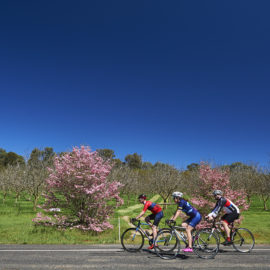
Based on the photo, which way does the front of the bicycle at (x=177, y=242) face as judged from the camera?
facing to the left of the viewer

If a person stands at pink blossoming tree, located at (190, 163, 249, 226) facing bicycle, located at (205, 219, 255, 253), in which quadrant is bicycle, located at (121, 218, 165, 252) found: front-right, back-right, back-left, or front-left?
front-right

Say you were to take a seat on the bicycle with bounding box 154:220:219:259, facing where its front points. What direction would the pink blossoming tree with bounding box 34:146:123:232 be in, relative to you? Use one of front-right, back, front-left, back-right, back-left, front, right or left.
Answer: front-right

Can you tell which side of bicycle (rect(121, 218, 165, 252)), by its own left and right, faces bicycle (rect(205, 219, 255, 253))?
back

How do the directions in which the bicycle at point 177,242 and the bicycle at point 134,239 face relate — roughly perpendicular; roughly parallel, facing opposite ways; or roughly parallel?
roughly parallel

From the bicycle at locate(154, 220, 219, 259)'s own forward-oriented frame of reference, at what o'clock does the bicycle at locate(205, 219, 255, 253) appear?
the bicycle at locate(205, 219, 255, 253) is roughly at 5 o'clock from the bicycle at locate(154, 220, 219, 259).

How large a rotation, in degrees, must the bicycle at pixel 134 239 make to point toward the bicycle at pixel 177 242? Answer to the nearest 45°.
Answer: approximately 135° to its left

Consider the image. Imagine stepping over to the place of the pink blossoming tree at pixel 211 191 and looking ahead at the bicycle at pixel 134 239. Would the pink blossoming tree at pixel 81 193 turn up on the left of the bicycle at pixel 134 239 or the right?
right

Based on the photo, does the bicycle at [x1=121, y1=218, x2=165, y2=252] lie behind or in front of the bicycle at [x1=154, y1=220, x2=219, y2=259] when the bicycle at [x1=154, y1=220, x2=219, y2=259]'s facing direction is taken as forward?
in front

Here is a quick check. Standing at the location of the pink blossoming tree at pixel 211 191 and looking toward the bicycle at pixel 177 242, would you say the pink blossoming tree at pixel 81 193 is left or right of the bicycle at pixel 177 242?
right

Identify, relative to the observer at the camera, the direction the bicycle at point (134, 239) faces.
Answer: facing to the left of the viewer

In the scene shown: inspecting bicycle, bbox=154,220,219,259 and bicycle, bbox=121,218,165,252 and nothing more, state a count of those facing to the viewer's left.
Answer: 2

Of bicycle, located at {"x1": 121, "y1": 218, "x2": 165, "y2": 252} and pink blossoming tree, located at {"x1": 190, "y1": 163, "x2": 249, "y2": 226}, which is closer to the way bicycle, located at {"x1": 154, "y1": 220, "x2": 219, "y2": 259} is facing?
the bicycle
